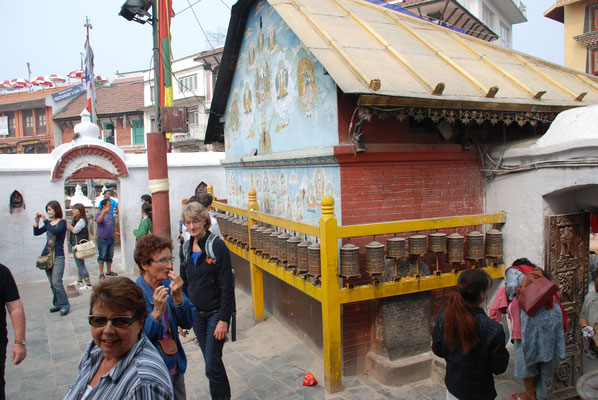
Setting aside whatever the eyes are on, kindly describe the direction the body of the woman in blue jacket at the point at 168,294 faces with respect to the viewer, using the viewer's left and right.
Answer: facing the viewer and to the right of the viewer

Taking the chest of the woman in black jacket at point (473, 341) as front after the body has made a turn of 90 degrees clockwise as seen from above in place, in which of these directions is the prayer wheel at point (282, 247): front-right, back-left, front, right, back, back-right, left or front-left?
back-left

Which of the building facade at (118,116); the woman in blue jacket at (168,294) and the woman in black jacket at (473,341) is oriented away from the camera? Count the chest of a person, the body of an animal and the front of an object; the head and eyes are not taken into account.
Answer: the woman in black jacket

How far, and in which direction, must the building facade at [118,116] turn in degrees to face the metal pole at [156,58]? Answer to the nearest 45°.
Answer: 0° — it already faces it

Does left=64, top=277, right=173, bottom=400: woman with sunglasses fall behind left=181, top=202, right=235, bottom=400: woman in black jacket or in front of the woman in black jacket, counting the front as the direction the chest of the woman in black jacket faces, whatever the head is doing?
in front

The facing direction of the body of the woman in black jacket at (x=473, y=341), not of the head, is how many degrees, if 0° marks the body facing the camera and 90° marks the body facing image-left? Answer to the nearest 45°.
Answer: approximately 180°

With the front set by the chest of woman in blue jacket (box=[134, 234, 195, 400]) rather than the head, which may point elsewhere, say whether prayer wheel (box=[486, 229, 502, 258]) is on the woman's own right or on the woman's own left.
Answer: on the woman's own left

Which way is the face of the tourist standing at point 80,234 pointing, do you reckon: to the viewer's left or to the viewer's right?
to the viewer's left
